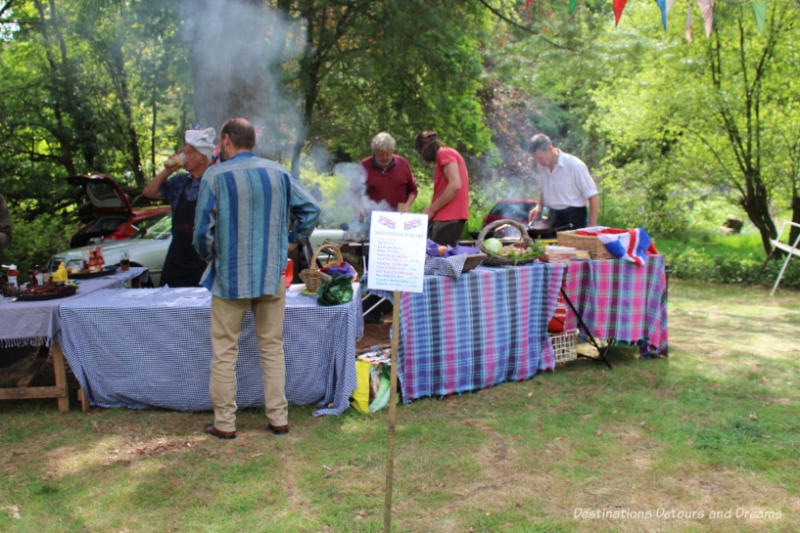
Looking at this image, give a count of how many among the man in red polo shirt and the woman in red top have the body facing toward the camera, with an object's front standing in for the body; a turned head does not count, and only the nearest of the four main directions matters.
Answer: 1

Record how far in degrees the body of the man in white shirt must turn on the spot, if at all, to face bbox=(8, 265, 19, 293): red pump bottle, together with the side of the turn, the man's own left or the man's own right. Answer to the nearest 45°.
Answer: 0° — they already face it

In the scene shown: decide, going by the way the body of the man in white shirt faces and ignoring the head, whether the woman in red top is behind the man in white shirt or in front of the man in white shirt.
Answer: in front

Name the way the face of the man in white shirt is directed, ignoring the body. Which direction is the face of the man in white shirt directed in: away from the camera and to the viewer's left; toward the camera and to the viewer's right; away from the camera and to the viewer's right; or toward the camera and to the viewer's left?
toward the camera and to the viewer's left

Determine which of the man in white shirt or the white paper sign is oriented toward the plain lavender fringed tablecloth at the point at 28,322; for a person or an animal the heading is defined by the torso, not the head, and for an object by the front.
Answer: the man in white shirt

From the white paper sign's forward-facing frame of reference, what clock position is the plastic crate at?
The plastic crate is roughly at 7 o'clock from the white paper sign.

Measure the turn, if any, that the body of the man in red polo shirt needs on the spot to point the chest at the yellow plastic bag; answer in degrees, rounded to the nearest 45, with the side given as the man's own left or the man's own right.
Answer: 0° — they already face it

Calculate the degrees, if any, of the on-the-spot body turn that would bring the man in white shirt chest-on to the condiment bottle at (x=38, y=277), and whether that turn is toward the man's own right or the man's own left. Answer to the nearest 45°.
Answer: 0° — they already face it

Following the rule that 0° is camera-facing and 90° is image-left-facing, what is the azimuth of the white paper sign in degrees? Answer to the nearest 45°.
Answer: approximately 0°

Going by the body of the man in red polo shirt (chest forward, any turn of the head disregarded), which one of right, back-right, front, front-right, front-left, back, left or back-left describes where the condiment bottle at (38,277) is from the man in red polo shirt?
front-right
